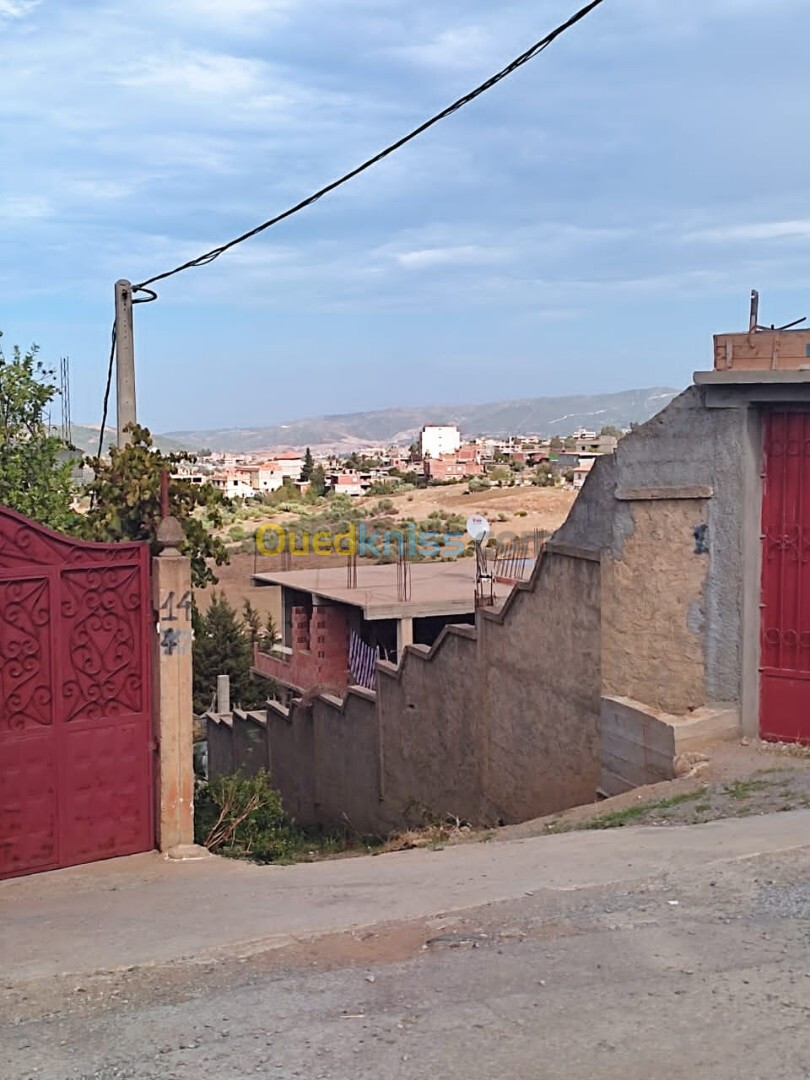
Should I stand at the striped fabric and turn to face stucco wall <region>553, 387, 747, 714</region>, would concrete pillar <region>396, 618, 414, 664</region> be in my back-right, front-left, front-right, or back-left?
front-left

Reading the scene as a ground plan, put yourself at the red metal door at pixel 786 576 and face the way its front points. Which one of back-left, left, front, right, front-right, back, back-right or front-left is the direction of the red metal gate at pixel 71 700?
front-right

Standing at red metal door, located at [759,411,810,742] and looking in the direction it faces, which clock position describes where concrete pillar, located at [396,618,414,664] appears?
The concrete pillar is roughly at 5 o'clock from the red metal door.

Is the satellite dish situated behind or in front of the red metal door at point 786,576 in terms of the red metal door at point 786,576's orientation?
behind

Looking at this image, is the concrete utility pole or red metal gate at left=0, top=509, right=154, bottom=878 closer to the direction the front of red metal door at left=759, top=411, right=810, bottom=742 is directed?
the red metal gate

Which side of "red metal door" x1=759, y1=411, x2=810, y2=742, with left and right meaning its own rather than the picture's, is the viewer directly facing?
front

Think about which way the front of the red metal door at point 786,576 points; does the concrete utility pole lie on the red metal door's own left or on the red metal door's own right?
on the red metal door's own right

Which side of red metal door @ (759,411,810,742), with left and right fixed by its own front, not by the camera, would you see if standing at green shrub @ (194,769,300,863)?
right

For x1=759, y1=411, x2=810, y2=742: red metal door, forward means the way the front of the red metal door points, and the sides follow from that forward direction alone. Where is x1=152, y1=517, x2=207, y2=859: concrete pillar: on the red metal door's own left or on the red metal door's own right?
on the red metal door's own right

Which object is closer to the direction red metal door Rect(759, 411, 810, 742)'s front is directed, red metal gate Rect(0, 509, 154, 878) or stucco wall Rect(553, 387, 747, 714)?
the red metal gate
